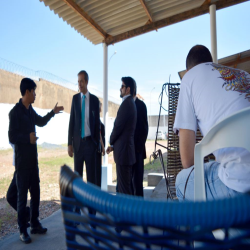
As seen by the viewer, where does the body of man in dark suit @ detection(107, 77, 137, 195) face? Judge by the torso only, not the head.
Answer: to the viewer's left

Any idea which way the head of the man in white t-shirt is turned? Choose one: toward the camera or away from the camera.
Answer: away from the camera

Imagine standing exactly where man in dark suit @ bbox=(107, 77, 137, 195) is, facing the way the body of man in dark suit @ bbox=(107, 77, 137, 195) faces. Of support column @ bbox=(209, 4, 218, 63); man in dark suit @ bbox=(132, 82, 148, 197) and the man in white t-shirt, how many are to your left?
1

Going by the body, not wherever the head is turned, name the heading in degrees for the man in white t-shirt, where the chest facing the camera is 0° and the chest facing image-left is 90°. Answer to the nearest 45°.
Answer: approximately 135°

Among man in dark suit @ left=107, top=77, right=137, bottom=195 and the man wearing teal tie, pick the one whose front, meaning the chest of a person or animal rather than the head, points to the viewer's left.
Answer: the man in dark suit

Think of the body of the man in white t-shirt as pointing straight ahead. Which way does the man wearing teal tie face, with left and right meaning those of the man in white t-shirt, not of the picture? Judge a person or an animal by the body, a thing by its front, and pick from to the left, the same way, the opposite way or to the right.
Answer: the opposite way

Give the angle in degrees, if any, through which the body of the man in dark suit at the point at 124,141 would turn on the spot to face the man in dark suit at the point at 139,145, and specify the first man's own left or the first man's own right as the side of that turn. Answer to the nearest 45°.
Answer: approximately 135° to the first man's own right

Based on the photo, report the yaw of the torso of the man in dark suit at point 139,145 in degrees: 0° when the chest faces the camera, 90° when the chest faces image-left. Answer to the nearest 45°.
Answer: approximately 135°

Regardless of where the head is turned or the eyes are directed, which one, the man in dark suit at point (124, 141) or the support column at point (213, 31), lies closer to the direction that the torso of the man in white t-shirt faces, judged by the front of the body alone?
the man in dark suit

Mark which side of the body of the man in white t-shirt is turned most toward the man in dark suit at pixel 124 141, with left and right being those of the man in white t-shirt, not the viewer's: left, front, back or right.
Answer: front

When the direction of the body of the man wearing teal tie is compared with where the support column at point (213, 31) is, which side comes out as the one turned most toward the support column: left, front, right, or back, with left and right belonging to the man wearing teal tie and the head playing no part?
left
